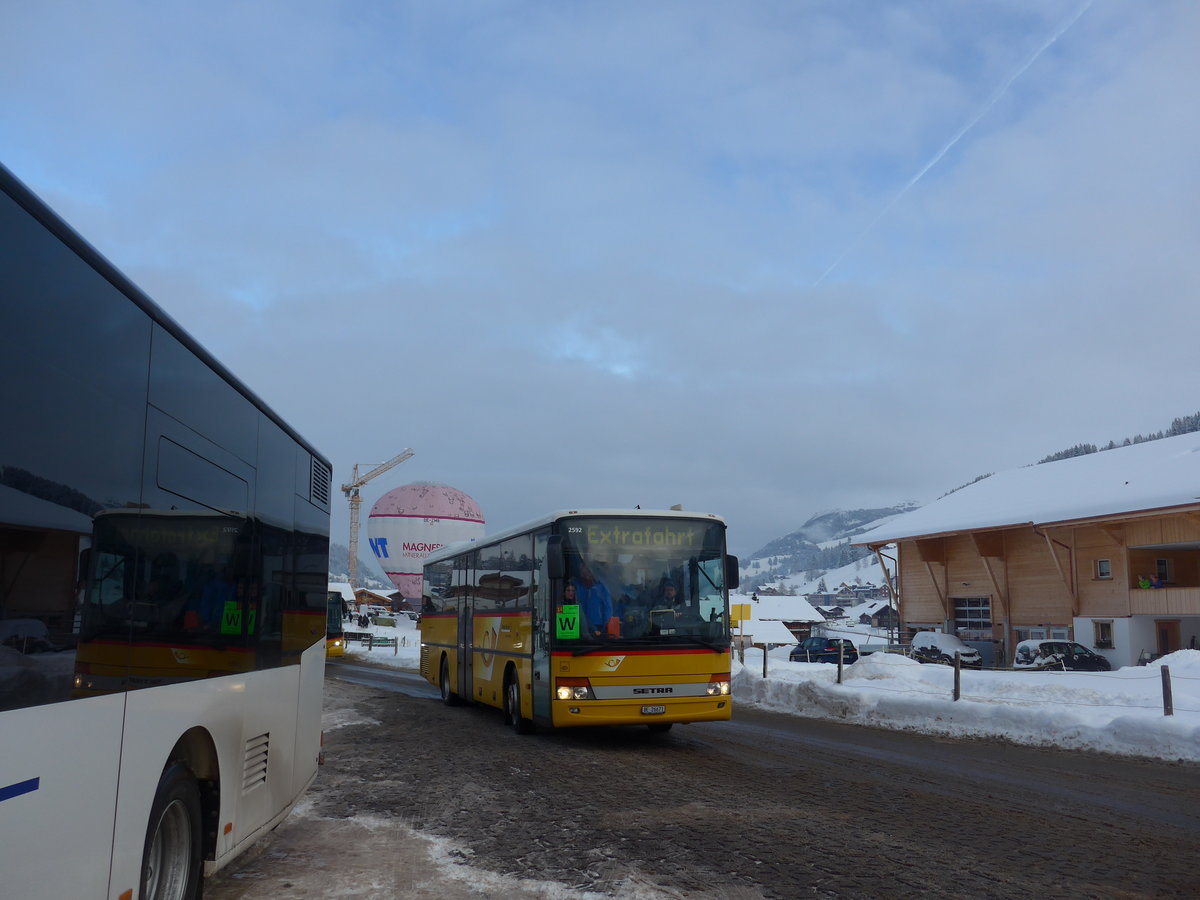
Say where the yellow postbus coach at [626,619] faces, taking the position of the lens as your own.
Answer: facing the viewer and to the right of the viewer

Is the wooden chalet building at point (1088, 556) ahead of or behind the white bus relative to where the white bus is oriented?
behind

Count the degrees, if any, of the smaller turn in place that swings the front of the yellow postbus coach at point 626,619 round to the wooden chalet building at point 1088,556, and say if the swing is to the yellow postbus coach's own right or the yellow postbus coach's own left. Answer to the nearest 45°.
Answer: approximately 90° to the yellow postbus coach's own left

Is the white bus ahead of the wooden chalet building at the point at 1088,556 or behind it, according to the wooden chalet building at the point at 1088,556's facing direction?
ahead

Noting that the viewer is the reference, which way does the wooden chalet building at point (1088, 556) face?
facing the viewer and to the left of the viewer

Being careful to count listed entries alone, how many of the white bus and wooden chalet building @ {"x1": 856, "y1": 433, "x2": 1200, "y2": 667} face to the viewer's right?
0

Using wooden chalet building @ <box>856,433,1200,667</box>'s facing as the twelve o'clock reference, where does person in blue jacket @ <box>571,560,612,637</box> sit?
The person in blue jacket is roughly at 11 o'clock from the wooden chalet building.

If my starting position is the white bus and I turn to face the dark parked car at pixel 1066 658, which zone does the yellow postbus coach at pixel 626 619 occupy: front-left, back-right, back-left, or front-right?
front-left
